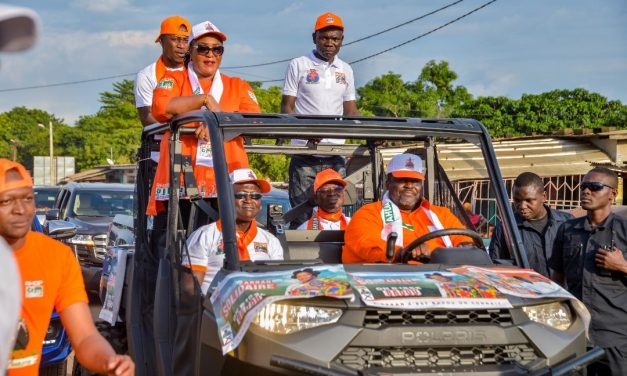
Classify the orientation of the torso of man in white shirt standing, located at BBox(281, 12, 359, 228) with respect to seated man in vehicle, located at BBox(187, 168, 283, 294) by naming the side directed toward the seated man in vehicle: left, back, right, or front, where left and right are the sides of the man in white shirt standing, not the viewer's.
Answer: front

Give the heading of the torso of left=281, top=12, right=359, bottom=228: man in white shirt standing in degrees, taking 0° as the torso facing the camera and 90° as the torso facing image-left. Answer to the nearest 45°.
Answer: approximately 0°

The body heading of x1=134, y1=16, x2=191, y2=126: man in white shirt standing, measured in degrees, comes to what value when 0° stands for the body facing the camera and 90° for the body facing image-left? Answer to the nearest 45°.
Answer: approximately 315°

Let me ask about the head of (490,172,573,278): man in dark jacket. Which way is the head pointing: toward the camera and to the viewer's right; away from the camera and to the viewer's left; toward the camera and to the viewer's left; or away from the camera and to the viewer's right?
toward the camera and to the viewer's left

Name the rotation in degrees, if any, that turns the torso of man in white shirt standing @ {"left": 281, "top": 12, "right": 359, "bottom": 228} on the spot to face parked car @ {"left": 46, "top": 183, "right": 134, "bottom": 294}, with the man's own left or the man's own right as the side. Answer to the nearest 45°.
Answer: approximately 135° to the man's own right
